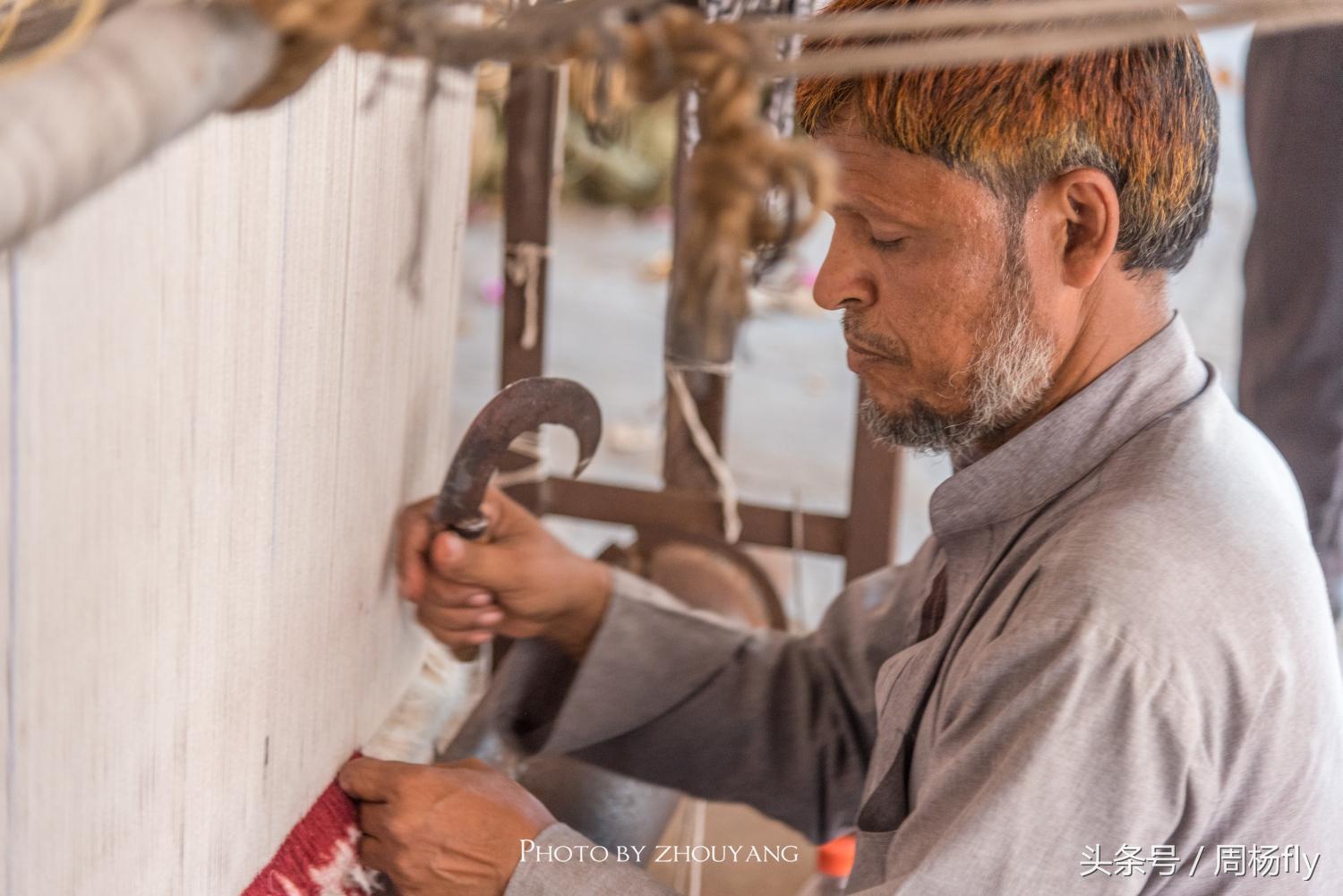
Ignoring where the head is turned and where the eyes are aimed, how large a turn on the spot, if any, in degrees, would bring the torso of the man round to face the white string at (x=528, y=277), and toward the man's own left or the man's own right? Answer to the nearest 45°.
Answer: approximately 45° to the man's own right

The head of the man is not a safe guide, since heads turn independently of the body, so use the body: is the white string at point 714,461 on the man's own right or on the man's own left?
on the man's own right

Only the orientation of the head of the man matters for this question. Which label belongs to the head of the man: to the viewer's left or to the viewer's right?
to the viewer's left

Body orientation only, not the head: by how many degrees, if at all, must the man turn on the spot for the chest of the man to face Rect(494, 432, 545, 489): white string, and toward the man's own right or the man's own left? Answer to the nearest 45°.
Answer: approximately 45° to the man's own right

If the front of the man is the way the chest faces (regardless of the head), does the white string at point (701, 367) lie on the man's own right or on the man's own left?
on the man's own right

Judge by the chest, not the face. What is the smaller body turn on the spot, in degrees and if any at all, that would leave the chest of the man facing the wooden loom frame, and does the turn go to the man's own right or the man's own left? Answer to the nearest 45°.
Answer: approximately 45° to the man's own right

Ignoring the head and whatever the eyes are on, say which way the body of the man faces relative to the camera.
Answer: to the viewer's left
